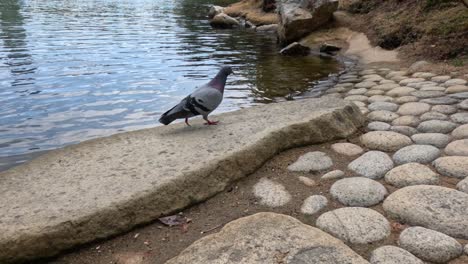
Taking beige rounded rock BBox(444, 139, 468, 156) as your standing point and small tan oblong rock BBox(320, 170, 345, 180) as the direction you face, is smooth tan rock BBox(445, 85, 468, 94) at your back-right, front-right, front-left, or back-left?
back-right

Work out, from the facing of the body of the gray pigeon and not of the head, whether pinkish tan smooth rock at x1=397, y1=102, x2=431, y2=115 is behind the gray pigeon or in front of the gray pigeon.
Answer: in front

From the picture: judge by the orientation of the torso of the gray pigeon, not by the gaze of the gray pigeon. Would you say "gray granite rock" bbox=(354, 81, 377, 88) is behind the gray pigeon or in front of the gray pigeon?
in front

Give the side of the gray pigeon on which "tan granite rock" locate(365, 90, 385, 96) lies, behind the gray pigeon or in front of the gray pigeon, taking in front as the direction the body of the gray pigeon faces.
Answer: in front

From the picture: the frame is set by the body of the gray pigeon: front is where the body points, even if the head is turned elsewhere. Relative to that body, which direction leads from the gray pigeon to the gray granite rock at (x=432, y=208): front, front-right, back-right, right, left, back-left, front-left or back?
front-right

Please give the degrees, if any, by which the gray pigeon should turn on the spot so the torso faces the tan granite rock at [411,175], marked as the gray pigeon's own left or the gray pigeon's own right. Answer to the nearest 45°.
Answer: approximately 45° to the gray pigeon's own right

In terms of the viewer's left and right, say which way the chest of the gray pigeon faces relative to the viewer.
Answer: facing to the right of the viewer

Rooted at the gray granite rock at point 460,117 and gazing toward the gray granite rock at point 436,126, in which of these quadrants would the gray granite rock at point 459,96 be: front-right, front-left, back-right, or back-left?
back-right

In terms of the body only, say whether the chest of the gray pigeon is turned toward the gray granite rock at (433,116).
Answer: yes

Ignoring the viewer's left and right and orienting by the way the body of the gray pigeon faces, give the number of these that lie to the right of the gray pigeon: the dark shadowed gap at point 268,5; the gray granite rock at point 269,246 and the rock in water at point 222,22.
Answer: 1
